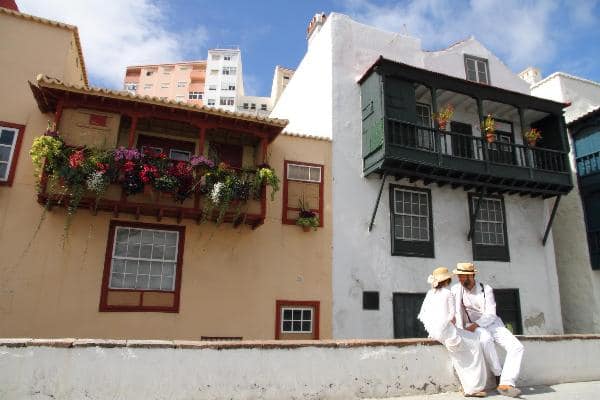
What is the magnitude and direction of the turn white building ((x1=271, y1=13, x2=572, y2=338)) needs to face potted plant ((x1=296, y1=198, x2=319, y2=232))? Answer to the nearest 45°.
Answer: approximately 90° to its right

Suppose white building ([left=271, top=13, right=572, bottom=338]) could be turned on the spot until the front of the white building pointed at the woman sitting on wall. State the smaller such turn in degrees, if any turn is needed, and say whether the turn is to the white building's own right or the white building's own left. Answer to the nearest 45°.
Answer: approximately 45° to the white building's own right

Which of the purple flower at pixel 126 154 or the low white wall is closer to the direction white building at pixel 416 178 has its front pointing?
the low white wall

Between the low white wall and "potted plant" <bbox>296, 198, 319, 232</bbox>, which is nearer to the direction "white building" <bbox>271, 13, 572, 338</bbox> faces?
the low white wall

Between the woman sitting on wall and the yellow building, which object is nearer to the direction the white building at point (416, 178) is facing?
the woman sitting on wall

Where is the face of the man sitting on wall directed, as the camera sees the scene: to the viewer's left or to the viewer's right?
to the viewer's left

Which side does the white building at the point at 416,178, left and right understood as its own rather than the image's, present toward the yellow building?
right

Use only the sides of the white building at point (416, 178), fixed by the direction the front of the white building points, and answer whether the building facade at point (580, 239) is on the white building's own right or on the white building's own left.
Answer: on the white building's own left

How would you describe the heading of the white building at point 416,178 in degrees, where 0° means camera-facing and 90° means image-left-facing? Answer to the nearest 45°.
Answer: approximately 315°

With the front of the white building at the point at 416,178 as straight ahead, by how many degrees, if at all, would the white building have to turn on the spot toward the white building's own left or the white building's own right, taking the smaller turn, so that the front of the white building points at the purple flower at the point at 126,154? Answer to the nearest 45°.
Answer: approximately 90° to the white building's own right
